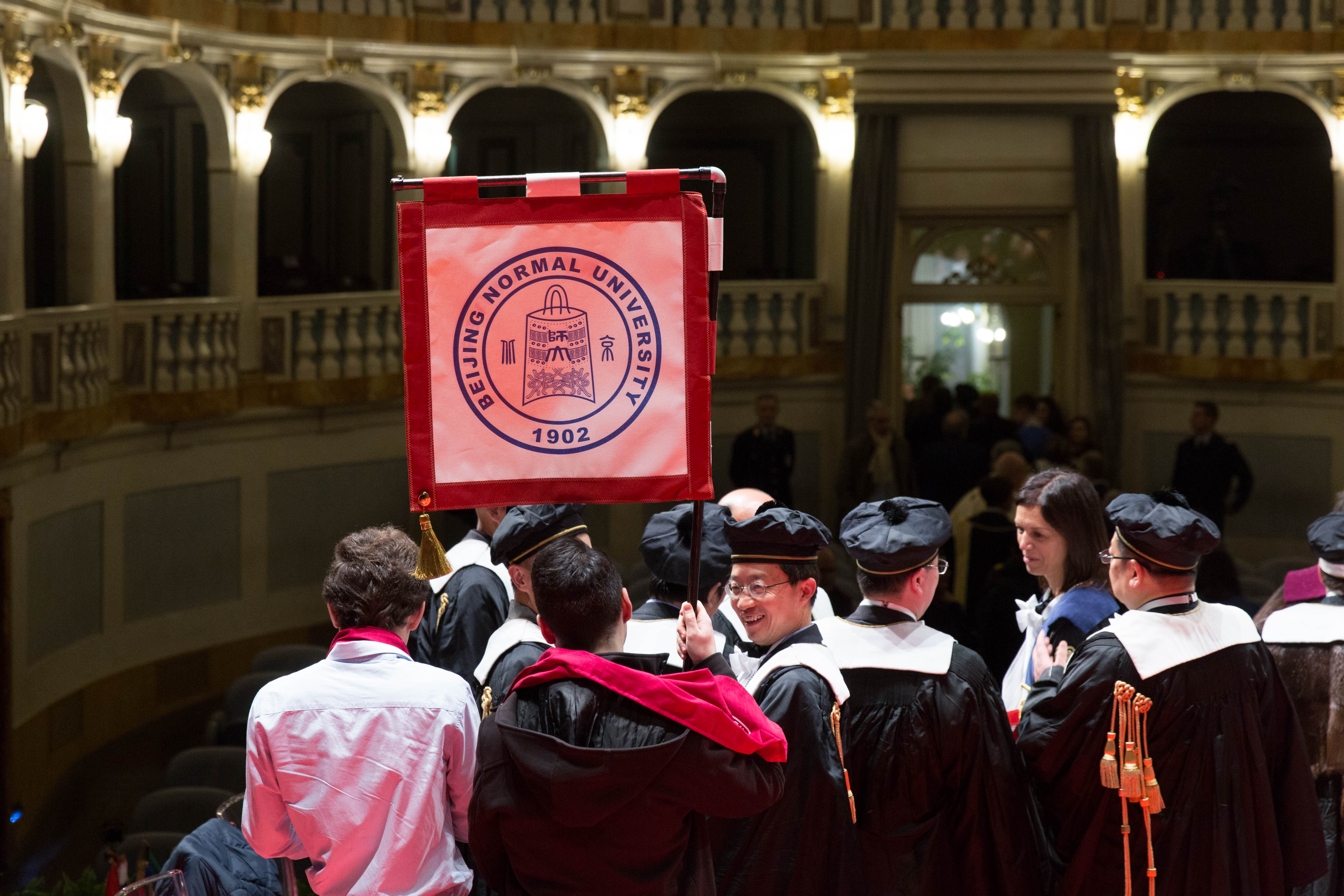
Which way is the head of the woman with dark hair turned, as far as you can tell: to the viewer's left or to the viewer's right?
to the viewer's left

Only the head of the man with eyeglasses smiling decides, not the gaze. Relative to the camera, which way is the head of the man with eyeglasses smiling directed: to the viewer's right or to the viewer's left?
to the viewer's left

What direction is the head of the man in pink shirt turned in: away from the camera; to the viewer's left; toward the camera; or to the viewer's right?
away from the camera

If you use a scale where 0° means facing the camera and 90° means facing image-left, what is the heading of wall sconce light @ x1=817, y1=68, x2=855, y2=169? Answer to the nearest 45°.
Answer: approximately 0°

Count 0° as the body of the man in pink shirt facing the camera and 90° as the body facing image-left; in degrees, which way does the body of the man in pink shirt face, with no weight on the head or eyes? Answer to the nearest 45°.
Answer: approximately 180°
